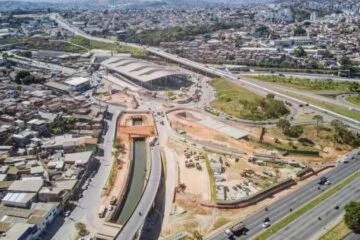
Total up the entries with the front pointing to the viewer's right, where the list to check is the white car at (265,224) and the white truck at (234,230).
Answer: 0

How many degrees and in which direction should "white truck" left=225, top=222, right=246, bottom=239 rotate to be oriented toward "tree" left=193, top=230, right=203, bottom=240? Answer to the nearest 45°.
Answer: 0° — it already faces it

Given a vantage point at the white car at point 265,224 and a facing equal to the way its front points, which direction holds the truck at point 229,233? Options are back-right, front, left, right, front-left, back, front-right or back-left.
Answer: front

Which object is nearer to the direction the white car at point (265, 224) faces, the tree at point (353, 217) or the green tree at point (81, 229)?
the green tree

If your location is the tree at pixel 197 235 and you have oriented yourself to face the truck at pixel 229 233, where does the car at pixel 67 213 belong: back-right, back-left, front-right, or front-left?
back-left

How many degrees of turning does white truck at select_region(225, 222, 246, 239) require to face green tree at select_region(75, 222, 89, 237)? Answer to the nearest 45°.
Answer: approximately 45° to its right

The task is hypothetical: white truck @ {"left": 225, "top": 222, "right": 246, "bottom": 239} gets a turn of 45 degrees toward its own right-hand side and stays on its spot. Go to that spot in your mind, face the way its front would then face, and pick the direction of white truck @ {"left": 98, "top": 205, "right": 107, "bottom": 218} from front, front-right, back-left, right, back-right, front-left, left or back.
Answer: front

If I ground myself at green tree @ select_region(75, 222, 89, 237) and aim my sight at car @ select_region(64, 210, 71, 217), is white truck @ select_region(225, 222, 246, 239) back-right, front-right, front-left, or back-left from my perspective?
back-right

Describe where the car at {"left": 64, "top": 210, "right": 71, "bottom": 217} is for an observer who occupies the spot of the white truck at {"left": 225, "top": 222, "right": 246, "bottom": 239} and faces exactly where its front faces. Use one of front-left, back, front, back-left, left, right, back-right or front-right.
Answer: front-right

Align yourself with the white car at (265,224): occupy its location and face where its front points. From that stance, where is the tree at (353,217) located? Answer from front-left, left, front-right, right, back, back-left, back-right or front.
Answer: back-left

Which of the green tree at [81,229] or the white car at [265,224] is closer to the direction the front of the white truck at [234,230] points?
the green tree

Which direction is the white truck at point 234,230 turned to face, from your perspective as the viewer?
facing the viewer and to the left of the viewer

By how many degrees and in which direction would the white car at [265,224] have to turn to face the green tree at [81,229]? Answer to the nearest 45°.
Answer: approximately 45° to its right
